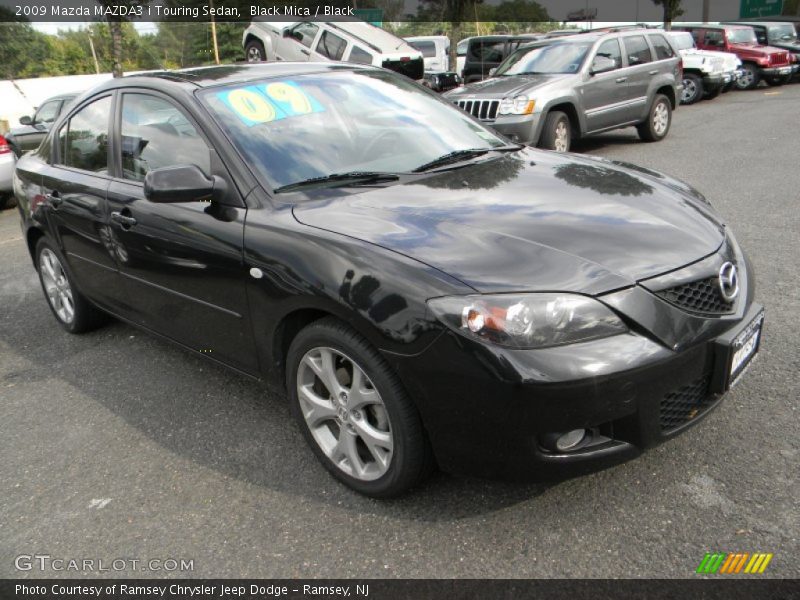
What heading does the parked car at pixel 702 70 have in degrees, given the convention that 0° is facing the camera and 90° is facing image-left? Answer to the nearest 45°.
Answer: approximately 315°

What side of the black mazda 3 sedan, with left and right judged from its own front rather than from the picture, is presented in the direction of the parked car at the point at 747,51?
left

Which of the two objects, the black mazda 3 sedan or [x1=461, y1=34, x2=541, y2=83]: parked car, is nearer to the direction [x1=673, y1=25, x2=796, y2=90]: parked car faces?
the black mazda 3 sedan

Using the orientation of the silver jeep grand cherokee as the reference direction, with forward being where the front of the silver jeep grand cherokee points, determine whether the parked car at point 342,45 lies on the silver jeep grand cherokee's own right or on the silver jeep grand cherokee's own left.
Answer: on the silver jeep grand cherokee's own right

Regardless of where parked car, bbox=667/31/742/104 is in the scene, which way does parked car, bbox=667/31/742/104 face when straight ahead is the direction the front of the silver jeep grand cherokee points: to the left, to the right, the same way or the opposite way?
to the left

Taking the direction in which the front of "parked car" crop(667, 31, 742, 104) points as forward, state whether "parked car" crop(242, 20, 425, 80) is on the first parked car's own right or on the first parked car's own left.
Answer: on the first parked car's own right

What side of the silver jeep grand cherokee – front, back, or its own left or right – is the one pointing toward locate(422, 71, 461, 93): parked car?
right

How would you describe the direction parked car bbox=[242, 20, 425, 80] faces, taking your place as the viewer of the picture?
facing away from the viewer and to the left of the viewer

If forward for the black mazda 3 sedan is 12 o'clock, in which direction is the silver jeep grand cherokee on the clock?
The silver jeep grand cherokee is roughly at 8 o'clock from the black mazda 3 sedan.

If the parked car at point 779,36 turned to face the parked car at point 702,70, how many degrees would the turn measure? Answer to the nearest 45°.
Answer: approximately 45° to its right

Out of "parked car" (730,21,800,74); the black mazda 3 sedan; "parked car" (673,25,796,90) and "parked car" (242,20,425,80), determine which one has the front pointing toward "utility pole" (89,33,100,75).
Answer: "parked car" (242,20,425,80)
